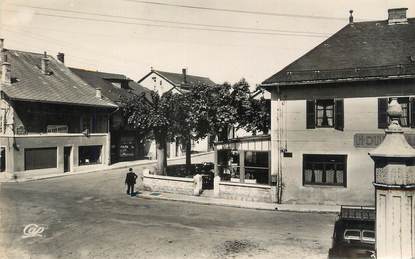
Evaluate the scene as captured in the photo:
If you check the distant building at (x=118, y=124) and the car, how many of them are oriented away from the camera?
1

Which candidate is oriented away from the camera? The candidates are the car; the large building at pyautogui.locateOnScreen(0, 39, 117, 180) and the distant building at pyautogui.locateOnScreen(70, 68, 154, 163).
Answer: the car

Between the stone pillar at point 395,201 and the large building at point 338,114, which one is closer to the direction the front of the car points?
the large building

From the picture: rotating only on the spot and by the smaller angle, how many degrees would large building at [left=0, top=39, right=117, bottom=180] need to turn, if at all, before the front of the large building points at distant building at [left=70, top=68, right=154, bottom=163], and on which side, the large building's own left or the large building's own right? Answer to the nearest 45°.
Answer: approximately 90° to the large building's own left

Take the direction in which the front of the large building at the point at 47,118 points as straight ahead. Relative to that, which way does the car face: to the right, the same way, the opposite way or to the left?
to the left

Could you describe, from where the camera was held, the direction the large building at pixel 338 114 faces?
facing the viewer

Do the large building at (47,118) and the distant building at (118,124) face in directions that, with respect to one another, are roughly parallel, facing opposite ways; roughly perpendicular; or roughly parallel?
roughly parallel

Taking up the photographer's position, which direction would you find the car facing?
facing away from the viewer

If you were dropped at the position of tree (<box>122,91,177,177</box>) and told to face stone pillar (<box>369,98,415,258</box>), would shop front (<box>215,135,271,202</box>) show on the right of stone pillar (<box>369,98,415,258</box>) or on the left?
left

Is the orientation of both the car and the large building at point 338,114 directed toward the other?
yes

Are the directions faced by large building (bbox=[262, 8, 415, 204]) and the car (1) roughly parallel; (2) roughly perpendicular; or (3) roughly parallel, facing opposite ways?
roughly parallel, facing opposite ways

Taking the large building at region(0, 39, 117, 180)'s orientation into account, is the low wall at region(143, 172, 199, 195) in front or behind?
in front

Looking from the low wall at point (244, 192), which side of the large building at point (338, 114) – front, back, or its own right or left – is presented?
right

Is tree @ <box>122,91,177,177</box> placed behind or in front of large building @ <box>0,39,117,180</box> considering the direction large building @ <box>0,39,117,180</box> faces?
in front

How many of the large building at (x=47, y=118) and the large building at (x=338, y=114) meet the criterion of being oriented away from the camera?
0

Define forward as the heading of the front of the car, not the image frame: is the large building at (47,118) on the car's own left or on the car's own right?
on the car's own left

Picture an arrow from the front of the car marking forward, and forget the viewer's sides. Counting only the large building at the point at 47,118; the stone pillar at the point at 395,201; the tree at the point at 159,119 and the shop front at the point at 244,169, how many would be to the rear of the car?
1

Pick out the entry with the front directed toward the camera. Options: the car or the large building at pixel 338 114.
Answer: the large building

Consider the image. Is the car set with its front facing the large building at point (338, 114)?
yes
